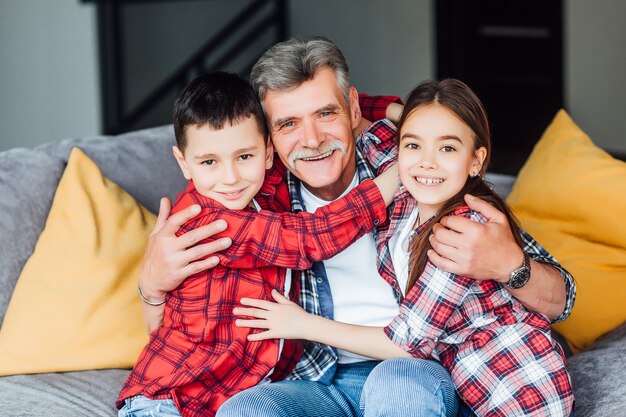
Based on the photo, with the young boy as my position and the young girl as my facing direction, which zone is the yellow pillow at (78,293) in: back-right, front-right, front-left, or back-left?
back-left

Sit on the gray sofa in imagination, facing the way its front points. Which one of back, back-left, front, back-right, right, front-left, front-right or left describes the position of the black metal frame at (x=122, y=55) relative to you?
back

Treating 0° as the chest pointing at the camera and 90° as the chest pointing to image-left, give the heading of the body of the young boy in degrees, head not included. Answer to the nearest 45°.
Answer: approximately 315°

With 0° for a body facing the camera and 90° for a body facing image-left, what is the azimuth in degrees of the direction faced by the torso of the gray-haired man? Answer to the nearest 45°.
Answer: approximately 0°
